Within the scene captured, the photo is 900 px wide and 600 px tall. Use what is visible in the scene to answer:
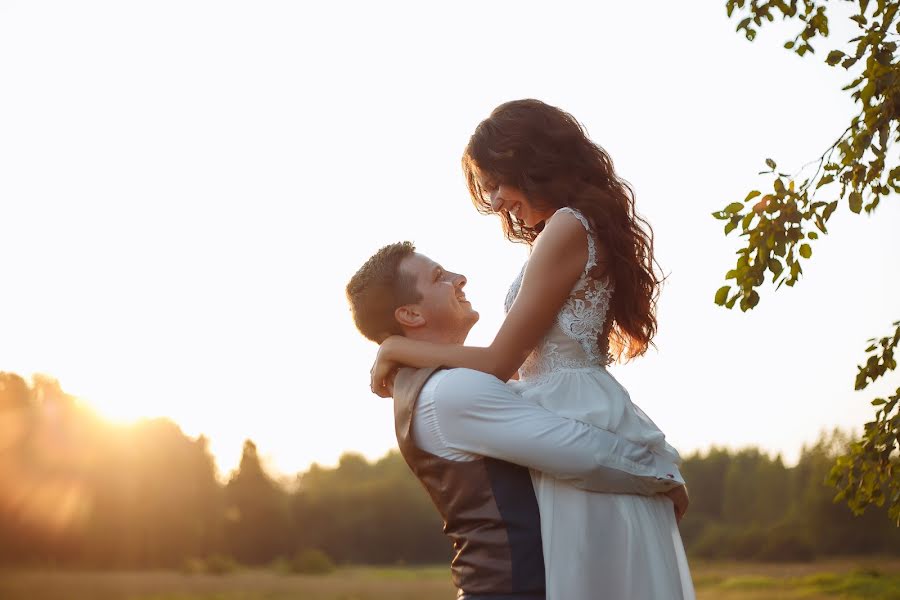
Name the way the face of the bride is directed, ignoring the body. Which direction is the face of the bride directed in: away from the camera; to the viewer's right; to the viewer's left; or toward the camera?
to the viewer's left

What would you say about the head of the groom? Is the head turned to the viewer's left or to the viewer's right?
to the viewer's right

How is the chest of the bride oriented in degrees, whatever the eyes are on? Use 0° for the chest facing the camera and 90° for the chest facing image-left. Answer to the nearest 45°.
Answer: approximately 90°

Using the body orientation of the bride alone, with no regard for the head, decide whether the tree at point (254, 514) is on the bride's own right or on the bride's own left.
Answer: on the bride's own right

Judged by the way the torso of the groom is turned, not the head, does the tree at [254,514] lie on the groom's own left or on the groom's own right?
on the groom's own left

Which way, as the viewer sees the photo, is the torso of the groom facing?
to the viewer's right
